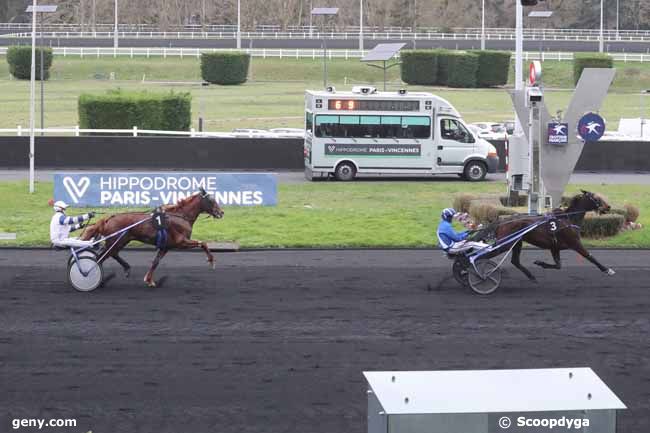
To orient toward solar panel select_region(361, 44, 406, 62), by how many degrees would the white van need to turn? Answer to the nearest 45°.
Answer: approximately 90° to its left

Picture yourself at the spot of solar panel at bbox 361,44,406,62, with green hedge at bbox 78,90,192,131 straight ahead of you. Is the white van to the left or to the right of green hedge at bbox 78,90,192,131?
left

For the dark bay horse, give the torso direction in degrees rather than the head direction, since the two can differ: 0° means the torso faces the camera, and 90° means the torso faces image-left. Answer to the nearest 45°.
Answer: approximately 270°

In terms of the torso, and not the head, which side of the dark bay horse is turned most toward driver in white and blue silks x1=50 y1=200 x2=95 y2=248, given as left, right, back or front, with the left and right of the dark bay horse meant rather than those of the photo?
back

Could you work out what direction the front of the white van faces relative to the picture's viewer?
facing to the right of the viewer

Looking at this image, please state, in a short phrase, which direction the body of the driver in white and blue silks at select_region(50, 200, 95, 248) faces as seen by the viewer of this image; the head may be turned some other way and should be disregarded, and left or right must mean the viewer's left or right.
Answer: facing to the right of the viewer

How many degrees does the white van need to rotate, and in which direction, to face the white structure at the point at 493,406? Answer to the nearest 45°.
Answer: approximately 90° to its right

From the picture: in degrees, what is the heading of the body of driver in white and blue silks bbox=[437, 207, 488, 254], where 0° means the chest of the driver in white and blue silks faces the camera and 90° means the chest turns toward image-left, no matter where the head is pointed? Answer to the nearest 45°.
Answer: approximately 270°
